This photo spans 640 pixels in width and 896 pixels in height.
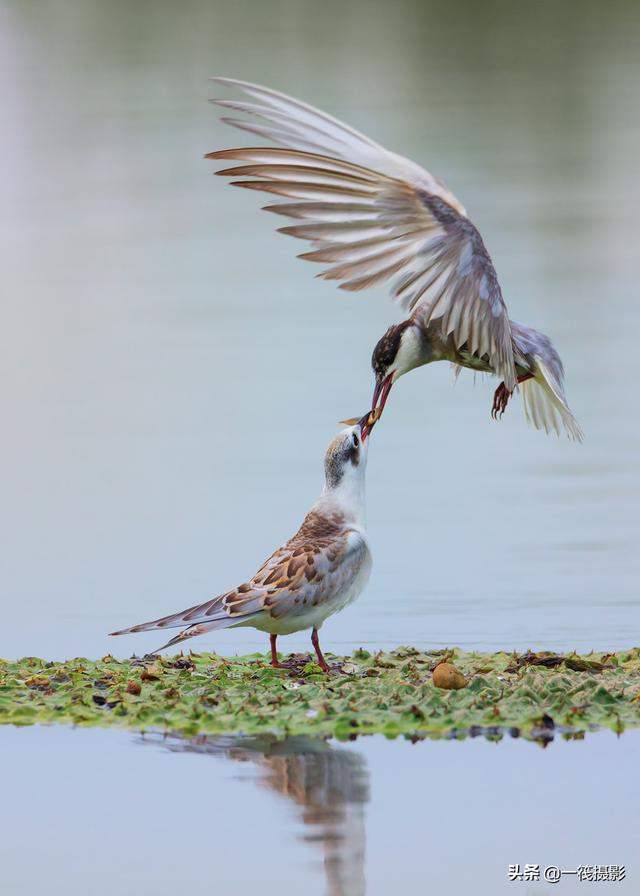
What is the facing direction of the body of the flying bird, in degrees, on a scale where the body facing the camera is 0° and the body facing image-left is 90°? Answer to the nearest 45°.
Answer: approximately 90°
